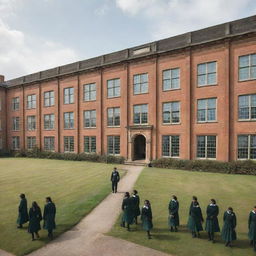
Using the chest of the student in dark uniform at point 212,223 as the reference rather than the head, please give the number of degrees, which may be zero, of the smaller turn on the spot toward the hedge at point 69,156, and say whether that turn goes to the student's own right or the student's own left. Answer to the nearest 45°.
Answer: approximately 135° to the student's own right

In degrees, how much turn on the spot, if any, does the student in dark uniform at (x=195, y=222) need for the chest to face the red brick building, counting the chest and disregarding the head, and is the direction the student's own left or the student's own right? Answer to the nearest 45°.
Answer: approximately 180°

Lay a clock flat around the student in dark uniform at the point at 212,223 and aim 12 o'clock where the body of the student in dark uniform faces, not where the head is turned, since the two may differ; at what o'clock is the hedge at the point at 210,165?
The hedge is roughly at 12 o'clock from the student in dark uniform.

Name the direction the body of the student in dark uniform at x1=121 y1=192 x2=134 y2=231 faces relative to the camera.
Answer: away from the camera

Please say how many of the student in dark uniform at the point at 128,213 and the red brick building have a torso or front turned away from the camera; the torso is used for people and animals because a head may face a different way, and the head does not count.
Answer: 1

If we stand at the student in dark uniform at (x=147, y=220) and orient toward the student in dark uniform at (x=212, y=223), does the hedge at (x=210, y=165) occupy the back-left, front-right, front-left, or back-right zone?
front-left

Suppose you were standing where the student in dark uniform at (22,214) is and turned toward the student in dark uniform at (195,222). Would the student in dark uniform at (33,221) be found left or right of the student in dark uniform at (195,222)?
right

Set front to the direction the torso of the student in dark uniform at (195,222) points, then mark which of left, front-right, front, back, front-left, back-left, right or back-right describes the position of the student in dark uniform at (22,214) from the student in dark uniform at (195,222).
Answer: right

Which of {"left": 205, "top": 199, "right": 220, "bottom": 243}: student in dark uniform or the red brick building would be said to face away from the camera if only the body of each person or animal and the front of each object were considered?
the student in dark uniform

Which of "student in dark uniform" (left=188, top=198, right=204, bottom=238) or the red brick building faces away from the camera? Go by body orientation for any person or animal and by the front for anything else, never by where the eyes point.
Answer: the student in dark uniform

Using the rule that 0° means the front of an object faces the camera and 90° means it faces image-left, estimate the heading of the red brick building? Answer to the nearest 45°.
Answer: approximately 45°

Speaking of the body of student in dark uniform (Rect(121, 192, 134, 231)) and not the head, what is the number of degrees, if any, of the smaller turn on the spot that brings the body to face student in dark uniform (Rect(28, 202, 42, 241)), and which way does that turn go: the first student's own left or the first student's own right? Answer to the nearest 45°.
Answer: approximately 90° to the first student's own left
